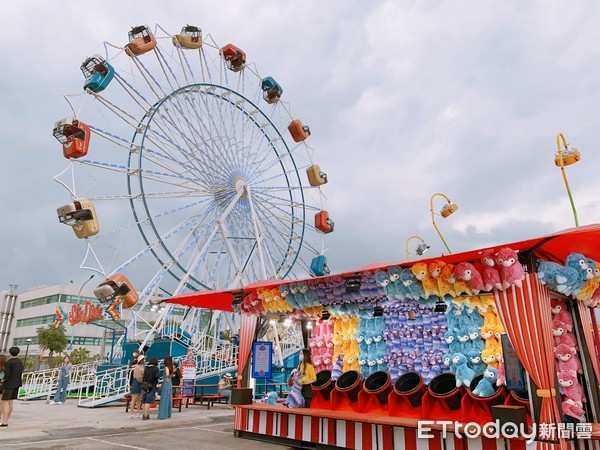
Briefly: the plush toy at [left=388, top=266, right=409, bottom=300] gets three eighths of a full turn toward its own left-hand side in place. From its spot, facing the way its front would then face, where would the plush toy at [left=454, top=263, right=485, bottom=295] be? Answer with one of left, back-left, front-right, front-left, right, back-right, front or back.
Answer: front-right

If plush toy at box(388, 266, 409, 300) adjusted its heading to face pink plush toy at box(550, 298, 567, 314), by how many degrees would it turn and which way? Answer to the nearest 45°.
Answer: approximately 135° to its left

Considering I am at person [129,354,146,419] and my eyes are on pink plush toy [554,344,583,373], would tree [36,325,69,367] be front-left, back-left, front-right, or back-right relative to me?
back-left

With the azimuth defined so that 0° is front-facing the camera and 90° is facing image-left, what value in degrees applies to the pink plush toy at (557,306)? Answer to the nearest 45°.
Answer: approximately 45°

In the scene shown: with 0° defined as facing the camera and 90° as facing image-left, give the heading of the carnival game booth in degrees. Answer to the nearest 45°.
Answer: approximately 45°

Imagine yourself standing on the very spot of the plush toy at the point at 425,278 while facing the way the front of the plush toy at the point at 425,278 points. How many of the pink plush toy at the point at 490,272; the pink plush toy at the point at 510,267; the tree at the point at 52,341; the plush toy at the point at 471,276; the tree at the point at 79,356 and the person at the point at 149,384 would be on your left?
3

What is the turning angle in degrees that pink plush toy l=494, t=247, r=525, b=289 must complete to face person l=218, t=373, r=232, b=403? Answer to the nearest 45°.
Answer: approximately 90° to its right

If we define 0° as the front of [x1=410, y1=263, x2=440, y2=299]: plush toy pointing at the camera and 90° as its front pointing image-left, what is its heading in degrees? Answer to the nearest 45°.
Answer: approximately 45°
